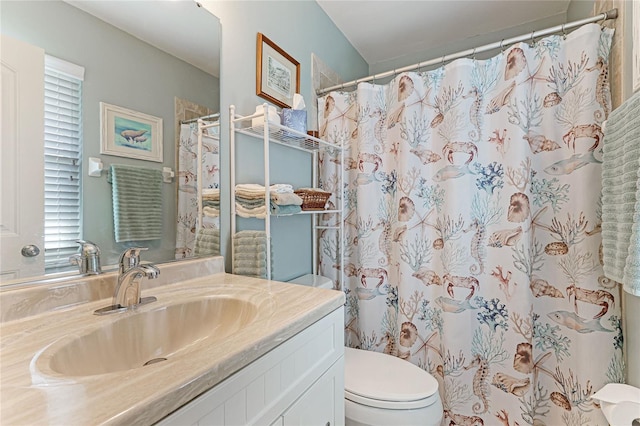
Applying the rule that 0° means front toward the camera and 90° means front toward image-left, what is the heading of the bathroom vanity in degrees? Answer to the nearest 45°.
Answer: approximately 315°

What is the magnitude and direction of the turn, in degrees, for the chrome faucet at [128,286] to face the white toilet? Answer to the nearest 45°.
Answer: approximately 45° to its left

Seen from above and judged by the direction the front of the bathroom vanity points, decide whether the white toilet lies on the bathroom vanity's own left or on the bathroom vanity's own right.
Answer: on the bathroom vanity's own left

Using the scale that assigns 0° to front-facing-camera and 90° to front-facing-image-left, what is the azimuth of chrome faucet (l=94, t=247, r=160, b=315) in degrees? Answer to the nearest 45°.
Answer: approximately 315°

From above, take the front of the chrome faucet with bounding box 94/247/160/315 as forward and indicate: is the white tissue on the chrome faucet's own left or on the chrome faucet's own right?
on the chrome faucet's own left

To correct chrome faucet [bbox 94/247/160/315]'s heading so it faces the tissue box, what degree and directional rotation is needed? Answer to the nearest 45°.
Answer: approximately 90° to its left
